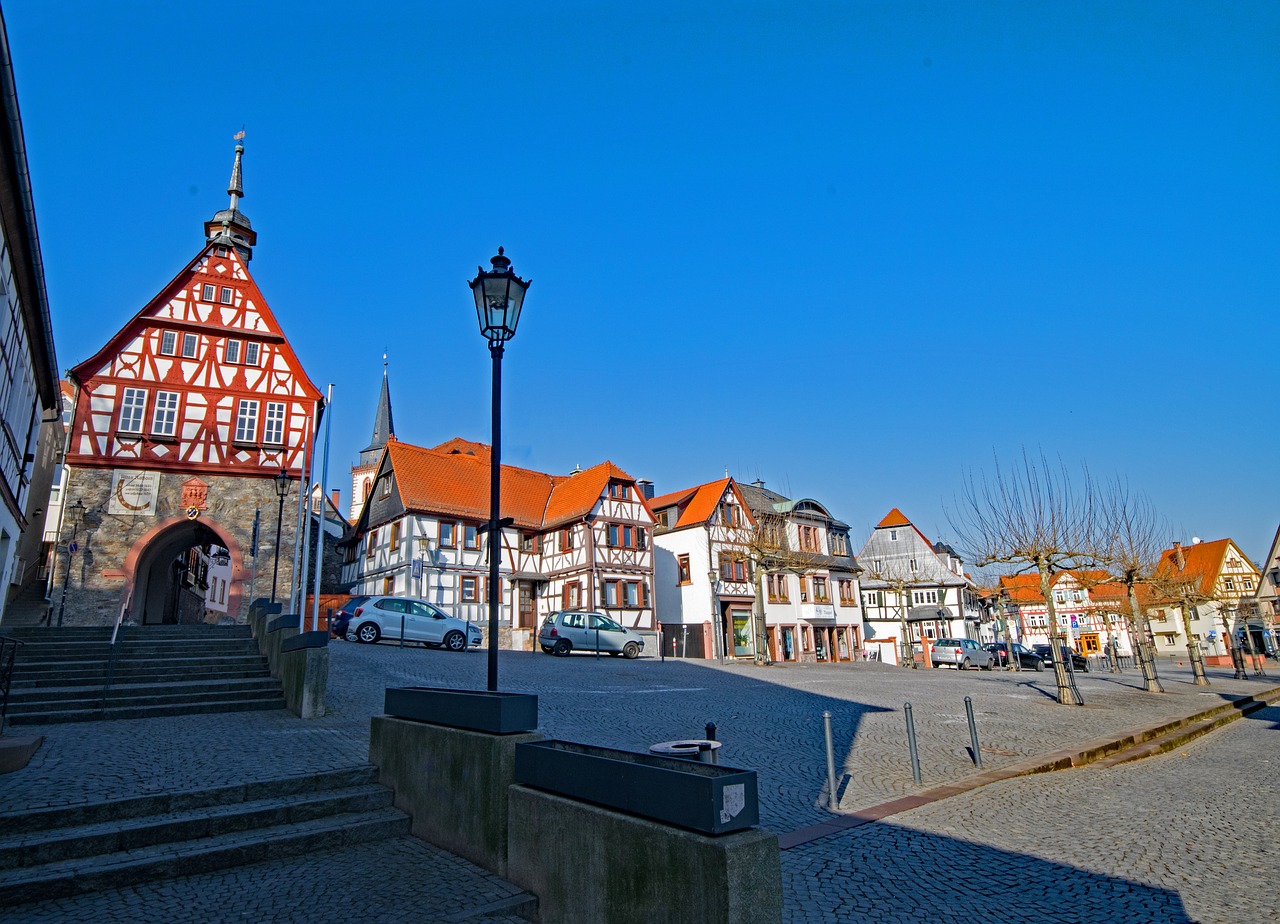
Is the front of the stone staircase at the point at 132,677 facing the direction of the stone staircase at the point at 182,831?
yes

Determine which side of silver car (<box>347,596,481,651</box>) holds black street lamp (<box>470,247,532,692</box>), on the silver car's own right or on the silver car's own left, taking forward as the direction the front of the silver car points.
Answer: on the silver car's own right

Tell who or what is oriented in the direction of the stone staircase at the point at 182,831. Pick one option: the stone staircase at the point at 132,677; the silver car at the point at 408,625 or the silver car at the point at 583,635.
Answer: the stone staircase at the point at 132,677

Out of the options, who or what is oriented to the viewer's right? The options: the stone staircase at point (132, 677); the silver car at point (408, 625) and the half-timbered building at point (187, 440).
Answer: the silver car

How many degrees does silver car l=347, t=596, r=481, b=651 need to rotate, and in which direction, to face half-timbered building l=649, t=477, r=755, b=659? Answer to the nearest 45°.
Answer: approximately 45° to its left

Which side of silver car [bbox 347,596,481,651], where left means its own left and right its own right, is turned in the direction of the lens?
right

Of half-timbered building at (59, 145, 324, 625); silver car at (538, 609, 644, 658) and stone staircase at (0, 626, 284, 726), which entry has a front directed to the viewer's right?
the silver car

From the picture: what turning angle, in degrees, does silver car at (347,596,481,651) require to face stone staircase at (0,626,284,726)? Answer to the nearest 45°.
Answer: approximately 90° to its right

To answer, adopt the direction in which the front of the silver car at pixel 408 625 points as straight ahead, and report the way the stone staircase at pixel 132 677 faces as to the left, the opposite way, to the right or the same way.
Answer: to the right

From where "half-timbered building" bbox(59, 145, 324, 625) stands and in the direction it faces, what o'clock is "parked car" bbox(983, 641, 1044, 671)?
The parked car is roughly at 9 o'clock from the half-timbered building.

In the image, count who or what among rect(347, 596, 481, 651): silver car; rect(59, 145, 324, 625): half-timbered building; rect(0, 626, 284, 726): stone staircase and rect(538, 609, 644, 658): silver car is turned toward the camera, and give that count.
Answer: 2

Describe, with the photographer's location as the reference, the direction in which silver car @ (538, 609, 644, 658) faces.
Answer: facing to the right of the viewer

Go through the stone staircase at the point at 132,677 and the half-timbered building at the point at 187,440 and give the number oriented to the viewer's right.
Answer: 0

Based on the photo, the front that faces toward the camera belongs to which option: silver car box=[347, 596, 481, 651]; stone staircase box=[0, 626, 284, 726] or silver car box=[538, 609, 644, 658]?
the stone staircase

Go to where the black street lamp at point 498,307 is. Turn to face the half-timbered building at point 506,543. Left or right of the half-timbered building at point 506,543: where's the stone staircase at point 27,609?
left
